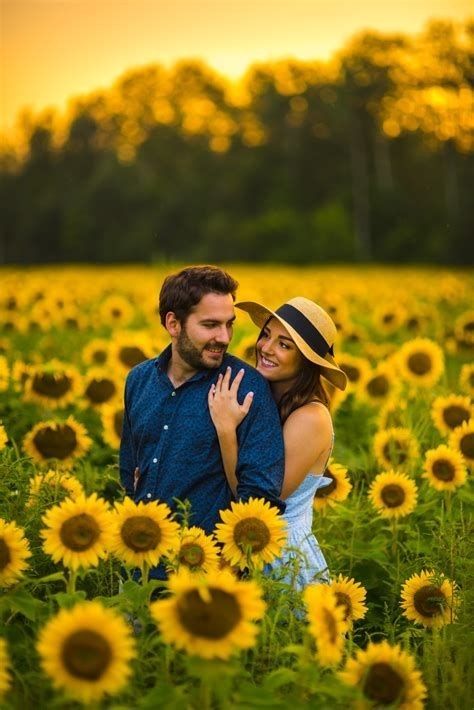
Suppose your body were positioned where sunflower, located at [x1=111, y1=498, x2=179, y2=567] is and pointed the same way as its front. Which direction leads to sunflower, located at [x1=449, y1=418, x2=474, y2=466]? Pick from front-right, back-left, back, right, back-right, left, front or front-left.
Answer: back-left

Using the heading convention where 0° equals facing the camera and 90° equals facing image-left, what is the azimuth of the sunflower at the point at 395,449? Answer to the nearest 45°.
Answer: approximately 0°

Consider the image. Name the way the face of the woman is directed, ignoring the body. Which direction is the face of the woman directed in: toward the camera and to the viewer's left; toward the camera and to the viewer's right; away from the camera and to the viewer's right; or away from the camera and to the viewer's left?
toward the camera and to the viewer's left

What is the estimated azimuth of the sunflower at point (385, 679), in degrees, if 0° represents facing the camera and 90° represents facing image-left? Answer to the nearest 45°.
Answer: approximately 0°

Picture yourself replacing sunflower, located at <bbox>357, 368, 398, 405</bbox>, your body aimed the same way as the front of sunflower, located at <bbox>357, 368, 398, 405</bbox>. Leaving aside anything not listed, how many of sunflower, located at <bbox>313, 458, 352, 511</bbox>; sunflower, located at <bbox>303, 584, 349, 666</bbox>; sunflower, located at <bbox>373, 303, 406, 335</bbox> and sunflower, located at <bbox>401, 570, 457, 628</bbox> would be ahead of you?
3

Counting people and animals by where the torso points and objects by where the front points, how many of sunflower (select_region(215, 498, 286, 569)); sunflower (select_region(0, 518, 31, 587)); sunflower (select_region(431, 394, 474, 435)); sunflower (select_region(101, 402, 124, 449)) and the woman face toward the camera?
4
